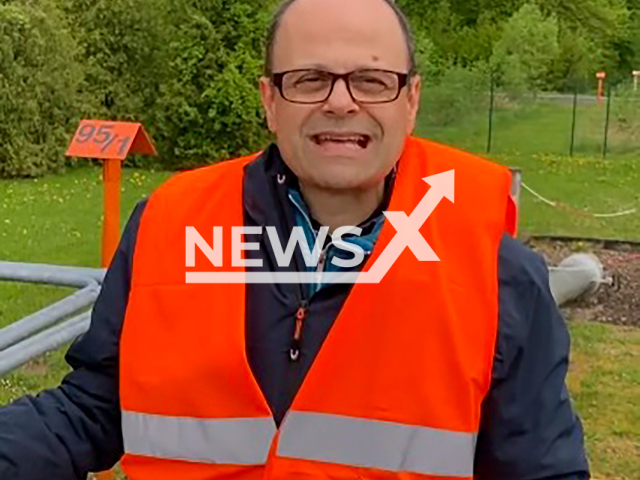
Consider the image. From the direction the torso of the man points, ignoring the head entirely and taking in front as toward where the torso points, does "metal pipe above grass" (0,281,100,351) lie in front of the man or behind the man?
behind

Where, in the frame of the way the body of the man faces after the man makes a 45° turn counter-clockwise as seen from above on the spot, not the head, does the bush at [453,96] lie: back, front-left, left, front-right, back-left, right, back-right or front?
back-left

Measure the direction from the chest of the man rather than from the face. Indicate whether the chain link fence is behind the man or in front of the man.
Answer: behind

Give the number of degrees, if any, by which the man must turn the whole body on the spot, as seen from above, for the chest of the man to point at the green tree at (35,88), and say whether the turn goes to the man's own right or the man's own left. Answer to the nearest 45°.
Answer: approximately 180°

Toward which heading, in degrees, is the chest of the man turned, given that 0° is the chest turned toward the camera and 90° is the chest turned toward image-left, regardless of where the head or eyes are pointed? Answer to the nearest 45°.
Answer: approximately 0°

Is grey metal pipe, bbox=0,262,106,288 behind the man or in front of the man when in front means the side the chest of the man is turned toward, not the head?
behind

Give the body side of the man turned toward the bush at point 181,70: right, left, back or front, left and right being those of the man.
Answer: back

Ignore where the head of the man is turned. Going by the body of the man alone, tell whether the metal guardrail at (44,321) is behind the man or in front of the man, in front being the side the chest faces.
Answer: behind

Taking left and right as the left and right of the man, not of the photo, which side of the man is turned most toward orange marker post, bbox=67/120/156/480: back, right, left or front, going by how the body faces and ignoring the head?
back

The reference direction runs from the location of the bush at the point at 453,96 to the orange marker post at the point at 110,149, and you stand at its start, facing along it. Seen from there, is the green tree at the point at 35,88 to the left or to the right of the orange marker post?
right
